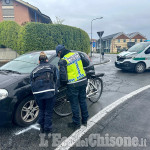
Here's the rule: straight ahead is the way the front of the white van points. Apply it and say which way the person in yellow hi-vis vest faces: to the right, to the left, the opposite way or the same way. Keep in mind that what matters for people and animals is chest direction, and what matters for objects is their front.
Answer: to the right

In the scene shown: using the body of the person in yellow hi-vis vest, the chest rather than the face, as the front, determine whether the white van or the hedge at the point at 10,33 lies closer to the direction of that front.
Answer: the hedge

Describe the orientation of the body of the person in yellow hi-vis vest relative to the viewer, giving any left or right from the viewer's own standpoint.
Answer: facing away from the viewer and to the left of the viewer

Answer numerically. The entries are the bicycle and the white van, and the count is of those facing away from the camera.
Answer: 0
